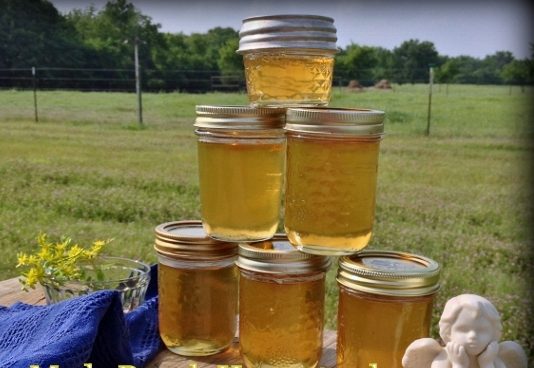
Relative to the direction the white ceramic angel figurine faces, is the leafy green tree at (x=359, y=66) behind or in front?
behind

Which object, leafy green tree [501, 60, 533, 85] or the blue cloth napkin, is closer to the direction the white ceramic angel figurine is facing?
the blue cloth napkin

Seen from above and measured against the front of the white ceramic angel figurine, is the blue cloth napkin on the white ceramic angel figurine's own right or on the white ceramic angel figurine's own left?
on the white ceramic angel figurine's own right

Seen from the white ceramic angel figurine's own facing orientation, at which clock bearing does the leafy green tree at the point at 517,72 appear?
The leafy green tree is roughly at 6 o'clock from the white ceramic angel figurine.

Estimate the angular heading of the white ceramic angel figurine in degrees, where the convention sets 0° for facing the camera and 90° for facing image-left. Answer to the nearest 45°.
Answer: approximately 0°

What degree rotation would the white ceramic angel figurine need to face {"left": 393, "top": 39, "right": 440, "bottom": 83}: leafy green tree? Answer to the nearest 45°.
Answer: approximately 180°

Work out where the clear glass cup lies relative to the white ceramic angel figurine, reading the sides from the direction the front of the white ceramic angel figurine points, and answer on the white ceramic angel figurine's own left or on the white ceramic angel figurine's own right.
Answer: on the white ceramic angel figurine's own right
